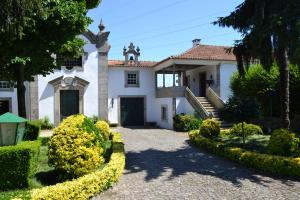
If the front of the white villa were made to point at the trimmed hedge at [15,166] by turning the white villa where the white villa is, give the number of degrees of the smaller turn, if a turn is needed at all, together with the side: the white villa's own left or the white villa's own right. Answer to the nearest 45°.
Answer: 0° — it already faces it

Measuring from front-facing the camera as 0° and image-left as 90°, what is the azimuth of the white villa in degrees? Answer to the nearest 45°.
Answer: approximately 0°

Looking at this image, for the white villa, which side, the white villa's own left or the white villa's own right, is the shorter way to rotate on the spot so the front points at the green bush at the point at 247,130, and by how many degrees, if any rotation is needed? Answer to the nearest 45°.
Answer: approximately 45° to the white villa's own left

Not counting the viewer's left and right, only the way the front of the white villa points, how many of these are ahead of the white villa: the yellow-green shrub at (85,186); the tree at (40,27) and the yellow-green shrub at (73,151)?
3

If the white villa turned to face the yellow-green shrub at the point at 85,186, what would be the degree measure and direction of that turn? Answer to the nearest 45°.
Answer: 0° — it already faces it

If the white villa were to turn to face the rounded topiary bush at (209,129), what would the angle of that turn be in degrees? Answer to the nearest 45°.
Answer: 0° — it already faces it

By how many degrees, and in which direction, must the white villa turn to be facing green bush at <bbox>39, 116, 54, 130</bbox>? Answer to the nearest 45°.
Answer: approximately 90° to its right

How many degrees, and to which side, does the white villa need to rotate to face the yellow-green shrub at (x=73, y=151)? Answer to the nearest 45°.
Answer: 0° — it already faces it

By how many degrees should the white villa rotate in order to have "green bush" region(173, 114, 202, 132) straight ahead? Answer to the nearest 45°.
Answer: approximately 45° to its left
